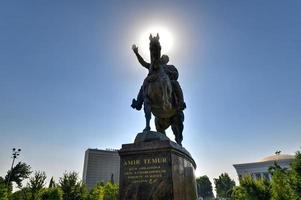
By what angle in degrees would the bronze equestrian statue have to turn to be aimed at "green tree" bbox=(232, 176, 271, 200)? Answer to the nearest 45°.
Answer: approximately 135° to its left

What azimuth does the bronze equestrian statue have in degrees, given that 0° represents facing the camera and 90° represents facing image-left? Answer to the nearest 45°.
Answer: approximately 0°

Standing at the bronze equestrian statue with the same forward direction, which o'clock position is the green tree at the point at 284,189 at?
The green tree is roughly at 7 o'clock from the bronze equestrian statue.

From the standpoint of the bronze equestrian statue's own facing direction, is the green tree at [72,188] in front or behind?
behind

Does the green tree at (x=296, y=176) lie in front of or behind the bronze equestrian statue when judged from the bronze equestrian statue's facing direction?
behind

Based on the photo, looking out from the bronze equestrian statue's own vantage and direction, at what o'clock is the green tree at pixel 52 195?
The green tree is roughly at 5 o'clock from the bronze equestrian statue.

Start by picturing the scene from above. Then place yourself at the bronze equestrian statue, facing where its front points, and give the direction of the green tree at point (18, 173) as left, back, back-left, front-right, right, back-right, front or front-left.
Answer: back-right
